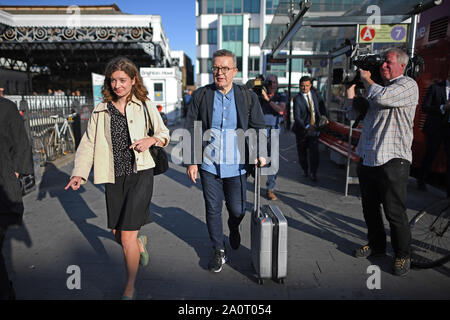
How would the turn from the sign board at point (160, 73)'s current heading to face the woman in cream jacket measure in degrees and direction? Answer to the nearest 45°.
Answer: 0° — it already faces them

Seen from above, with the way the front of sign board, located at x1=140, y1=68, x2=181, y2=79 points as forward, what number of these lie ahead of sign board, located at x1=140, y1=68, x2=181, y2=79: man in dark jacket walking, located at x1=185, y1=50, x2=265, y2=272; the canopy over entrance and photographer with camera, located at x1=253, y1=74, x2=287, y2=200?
2

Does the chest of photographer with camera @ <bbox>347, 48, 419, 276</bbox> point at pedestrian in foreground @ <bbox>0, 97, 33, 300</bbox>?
yes

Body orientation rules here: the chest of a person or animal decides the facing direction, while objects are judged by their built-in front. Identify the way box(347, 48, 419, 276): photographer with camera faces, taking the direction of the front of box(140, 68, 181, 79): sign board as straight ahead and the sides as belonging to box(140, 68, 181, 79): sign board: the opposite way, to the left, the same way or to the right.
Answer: to the right

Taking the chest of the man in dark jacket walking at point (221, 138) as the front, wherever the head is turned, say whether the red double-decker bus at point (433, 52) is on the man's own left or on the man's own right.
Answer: on the man's own left

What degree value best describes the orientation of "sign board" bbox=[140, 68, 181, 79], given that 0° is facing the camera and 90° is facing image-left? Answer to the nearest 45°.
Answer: approximately 0°

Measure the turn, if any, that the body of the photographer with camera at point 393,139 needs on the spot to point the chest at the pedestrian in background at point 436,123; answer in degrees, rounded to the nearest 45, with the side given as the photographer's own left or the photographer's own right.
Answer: approximately 135° to the photographer's own right

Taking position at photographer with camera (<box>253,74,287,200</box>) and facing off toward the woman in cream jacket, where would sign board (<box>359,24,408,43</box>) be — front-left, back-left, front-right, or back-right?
back-left

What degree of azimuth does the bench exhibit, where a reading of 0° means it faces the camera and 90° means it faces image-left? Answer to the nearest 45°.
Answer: approximately 45°
